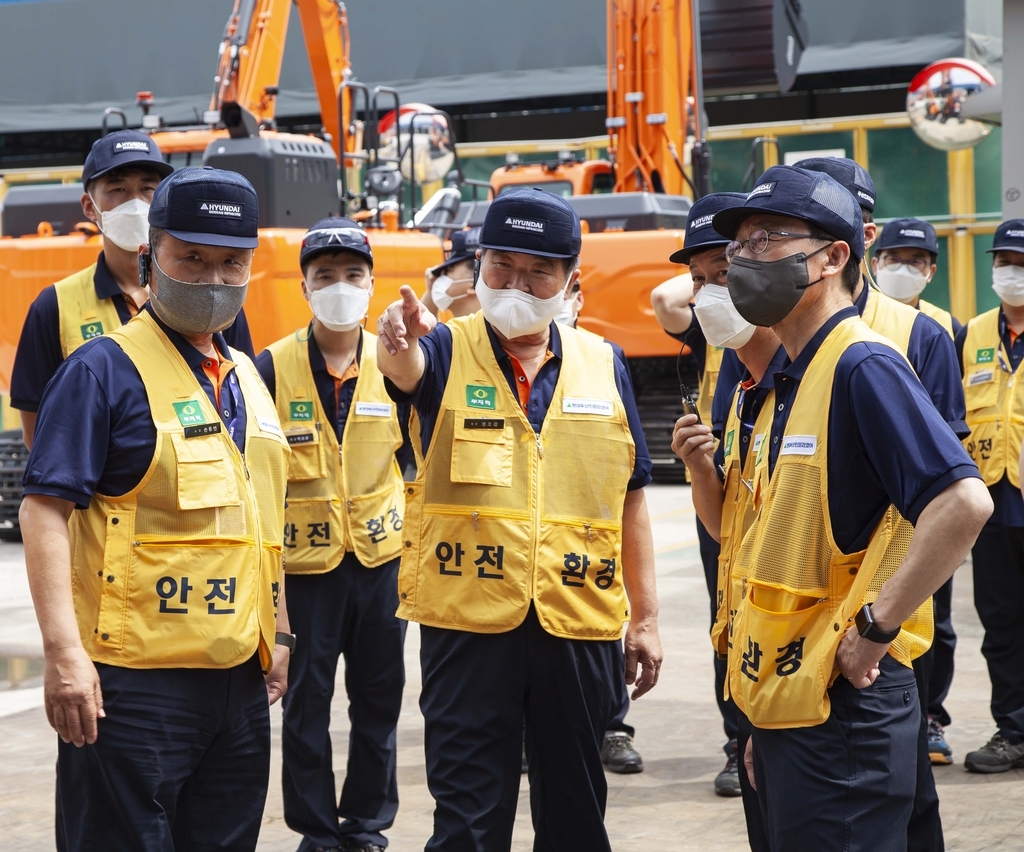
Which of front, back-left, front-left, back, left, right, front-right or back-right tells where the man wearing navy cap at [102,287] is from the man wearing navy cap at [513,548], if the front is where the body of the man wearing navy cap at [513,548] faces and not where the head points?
back-right

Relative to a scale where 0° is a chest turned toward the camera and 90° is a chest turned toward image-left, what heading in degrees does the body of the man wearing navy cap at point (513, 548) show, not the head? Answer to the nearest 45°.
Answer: approximately 0°

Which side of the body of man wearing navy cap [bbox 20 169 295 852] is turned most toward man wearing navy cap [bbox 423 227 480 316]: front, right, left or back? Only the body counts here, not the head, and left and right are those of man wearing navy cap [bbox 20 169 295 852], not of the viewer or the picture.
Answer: left

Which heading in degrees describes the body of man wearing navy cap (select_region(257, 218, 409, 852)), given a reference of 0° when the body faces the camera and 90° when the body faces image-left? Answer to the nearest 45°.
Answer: approximately 0°

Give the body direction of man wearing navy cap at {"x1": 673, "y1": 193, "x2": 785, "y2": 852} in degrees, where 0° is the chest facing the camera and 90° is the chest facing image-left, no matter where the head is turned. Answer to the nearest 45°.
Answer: approximately 45°

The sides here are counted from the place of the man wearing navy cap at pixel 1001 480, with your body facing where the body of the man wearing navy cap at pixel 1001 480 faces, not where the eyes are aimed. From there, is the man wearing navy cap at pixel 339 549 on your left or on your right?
on your right

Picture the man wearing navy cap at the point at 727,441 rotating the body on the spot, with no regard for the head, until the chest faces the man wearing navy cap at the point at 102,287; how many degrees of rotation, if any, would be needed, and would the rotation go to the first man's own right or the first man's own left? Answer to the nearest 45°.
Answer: approximately 90° to the first man's own right
